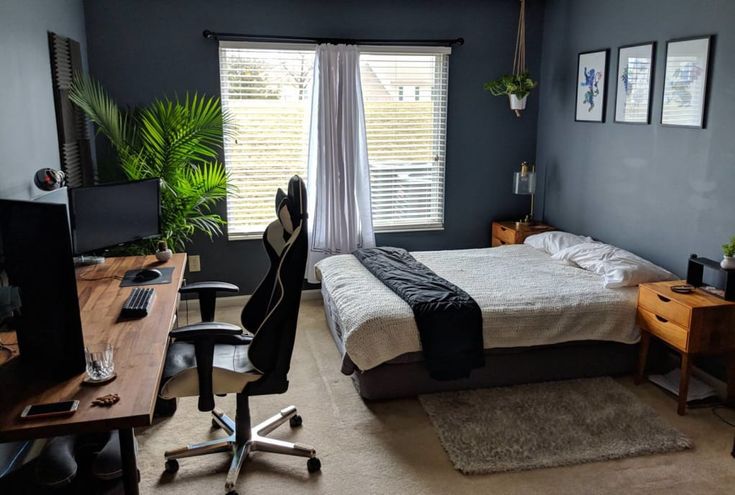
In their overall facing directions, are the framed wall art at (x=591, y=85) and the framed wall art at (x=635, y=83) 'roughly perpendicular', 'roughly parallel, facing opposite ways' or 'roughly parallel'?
roughly parallel

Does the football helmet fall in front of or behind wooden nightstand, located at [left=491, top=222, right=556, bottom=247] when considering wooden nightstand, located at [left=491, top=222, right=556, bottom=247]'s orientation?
in front

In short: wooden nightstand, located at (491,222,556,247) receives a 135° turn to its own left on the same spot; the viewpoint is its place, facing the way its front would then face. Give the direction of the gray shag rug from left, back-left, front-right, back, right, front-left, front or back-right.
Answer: right

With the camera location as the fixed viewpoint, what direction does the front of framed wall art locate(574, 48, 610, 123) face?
facing the viewer and to the left of the viewer

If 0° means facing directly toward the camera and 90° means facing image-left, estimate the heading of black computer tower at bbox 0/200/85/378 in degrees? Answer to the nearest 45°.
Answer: approximately 225°

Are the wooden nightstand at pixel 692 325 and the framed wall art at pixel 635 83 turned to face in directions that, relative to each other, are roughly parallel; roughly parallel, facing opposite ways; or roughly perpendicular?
roughly parallel

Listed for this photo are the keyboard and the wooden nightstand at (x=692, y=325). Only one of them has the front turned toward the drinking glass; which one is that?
the wooden nightstand

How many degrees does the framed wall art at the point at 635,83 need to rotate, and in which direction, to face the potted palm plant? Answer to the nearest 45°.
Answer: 0° — it already faces it

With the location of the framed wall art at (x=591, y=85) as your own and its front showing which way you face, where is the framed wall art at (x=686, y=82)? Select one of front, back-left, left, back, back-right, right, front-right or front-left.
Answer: left

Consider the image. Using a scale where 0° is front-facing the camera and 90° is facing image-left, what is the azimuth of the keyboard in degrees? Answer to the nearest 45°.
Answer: approximately 270°

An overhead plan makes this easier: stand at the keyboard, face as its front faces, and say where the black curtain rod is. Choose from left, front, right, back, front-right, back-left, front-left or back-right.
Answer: front-left

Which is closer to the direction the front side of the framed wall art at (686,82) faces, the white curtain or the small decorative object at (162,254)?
the small decorative object

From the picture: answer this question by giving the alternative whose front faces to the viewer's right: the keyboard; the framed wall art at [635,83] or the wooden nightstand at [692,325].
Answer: the keyboard

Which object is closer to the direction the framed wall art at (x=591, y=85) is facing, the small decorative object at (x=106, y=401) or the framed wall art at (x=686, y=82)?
the small decorative object

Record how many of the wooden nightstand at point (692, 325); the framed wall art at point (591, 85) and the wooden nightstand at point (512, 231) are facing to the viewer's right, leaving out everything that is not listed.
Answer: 0

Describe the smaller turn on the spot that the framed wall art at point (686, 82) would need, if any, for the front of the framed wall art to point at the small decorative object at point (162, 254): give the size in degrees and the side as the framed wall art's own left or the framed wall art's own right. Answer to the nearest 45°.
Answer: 0° — it already faces it
